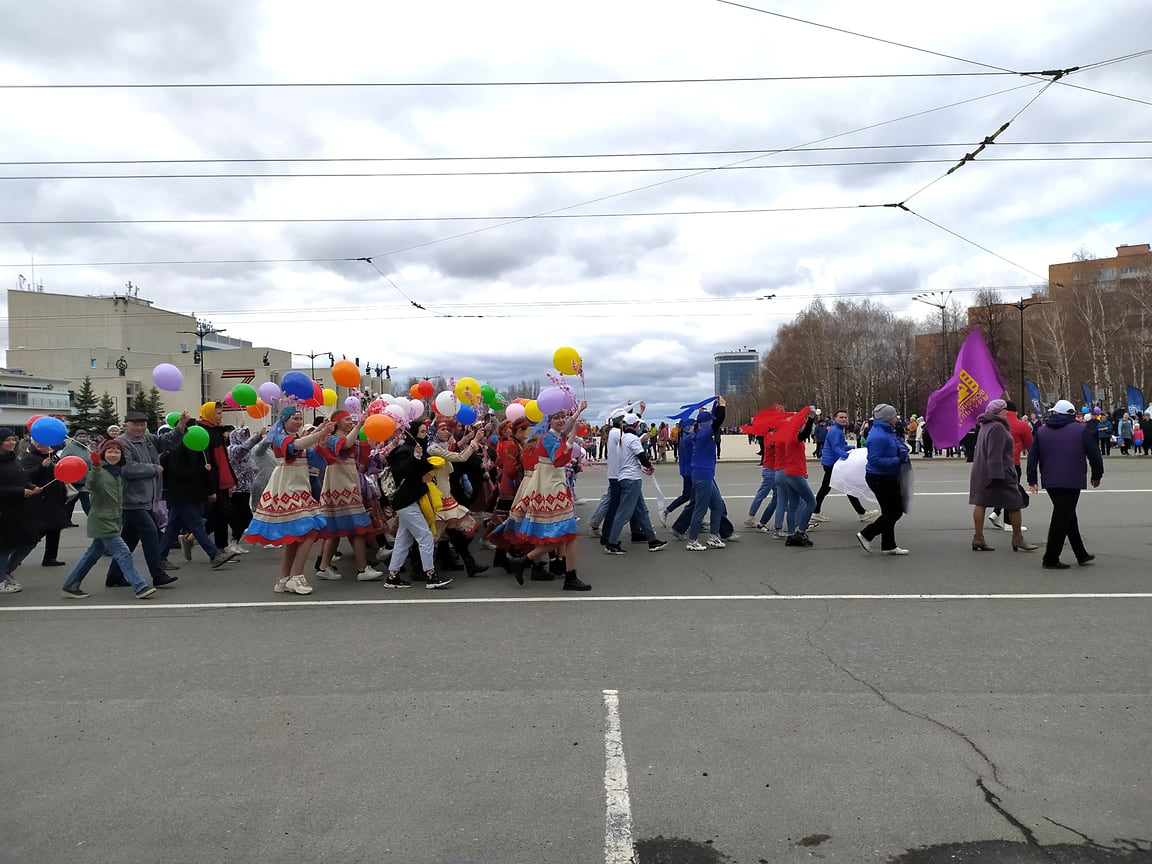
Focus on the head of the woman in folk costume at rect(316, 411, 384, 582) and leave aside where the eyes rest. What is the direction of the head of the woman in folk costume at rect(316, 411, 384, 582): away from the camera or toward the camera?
toward the camera

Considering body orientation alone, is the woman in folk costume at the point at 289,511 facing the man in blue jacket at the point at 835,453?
no

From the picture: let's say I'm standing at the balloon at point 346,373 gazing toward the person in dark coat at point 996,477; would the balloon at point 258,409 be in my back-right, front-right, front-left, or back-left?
back-left
